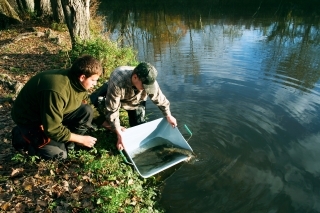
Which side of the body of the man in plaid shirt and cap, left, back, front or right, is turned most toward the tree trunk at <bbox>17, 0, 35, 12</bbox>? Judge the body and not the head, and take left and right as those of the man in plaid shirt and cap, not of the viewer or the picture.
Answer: back

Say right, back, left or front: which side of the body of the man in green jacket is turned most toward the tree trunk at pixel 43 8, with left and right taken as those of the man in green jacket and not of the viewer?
left

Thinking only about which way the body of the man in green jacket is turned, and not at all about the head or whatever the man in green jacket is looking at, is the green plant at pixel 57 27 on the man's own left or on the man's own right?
on the man's own left

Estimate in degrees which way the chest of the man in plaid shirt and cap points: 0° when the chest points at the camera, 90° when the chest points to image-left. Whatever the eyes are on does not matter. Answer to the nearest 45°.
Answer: approximately 315°

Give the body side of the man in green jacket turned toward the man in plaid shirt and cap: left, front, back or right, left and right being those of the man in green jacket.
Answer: front

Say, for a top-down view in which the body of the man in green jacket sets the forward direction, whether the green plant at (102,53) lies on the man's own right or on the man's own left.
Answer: on the man's own left

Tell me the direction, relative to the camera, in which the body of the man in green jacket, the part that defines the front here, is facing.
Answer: to the viewer's right

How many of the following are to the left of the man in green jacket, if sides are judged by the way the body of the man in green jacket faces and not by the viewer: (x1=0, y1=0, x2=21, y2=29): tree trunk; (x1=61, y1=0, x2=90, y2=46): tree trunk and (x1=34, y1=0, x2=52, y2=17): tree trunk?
3

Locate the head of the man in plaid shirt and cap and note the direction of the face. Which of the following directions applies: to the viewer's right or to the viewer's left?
to the viewer's right
